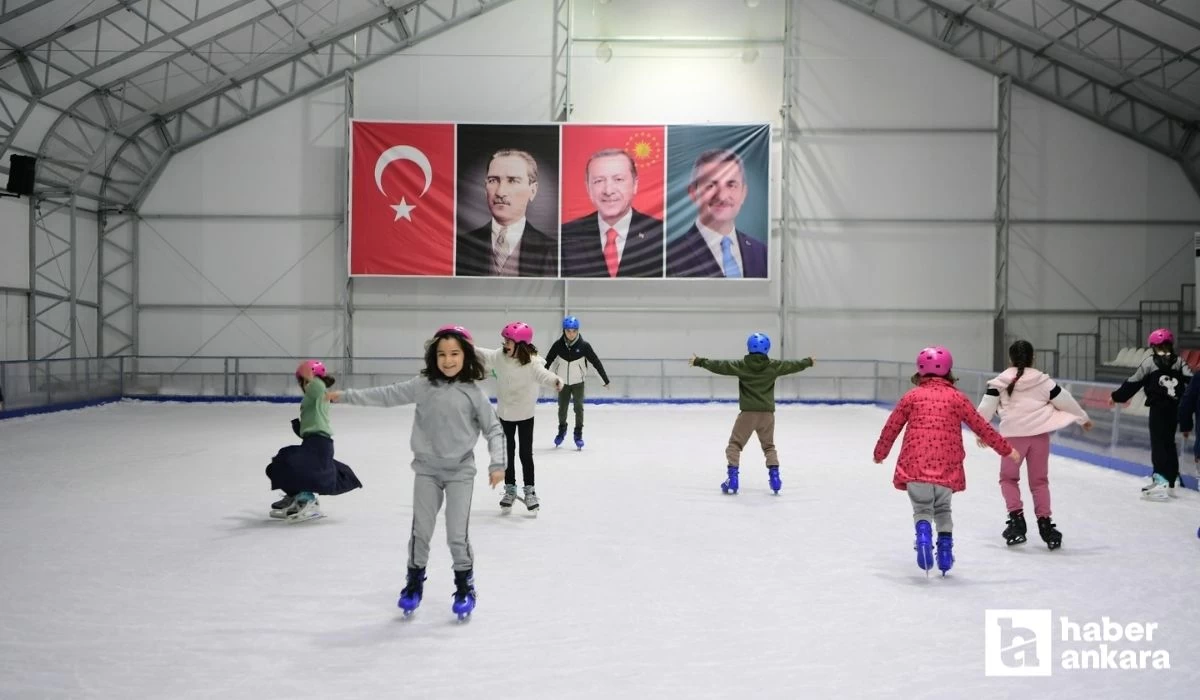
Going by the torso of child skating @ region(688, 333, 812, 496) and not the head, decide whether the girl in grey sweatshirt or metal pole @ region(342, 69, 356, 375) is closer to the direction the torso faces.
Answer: the metal pole

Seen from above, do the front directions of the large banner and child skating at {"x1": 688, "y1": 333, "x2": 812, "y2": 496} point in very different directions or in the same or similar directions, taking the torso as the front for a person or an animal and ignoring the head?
very different directions

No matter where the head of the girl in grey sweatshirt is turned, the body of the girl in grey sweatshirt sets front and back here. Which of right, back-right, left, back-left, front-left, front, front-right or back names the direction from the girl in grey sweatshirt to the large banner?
back

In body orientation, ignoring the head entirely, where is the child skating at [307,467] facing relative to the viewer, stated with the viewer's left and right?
facing to the left of the viewer

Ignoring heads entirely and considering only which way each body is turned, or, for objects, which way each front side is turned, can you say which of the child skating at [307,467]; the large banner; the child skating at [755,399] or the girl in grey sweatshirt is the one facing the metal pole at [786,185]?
the child skating at [755,399]

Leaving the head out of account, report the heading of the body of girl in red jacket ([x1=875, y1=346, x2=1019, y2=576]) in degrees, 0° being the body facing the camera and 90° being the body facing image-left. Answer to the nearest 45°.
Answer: approximately 180°

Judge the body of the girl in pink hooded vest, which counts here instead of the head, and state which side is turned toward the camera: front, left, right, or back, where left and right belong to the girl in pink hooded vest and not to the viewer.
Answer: back

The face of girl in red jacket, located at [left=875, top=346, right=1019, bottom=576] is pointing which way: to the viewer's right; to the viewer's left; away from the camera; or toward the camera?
away from the camera

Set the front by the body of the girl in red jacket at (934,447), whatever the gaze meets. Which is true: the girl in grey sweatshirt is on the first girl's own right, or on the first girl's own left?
on the first girl's own left

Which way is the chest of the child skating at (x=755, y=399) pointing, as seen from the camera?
away from the camera

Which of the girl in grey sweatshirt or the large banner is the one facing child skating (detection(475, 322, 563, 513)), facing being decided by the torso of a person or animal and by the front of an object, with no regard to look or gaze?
the large banner

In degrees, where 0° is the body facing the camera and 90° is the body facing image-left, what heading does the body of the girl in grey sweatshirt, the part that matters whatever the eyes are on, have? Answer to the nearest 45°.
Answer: approximately 0°

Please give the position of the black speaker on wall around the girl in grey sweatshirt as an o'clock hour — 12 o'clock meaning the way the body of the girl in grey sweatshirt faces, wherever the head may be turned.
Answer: The black speaker on wall is roughly at 5 o'clock from the girl in grey sweatshirt.
